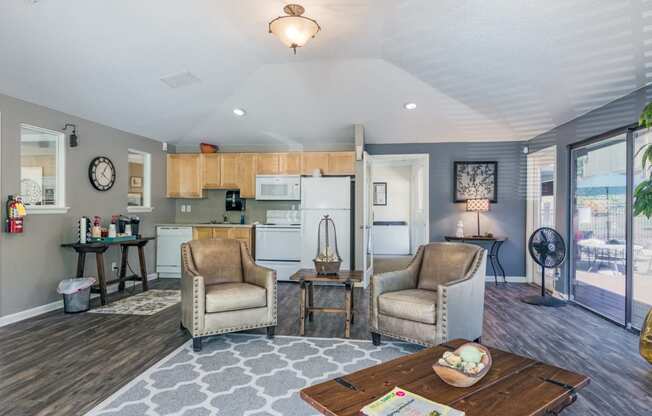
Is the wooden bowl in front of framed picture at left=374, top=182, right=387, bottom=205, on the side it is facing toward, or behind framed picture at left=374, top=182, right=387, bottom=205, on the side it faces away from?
in front

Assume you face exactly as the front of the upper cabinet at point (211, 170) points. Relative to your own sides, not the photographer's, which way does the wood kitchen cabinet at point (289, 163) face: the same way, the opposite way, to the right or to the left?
the same way

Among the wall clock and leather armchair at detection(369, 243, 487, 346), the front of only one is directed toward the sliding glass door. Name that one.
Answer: the wall clock

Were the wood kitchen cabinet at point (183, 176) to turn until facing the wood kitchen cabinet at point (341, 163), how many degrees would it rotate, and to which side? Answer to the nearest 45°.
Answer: approximately 45° to its left

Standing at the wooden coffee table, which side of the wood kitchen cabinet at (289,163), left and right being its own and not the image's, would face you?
front

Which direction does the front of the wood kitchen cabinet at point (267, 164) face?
toward the camera

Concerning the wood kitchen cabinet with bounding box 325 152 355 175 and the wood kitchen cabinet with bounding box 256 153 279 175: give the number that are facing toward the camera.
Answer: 2

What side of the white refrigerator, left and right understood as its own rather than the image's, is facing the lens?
front

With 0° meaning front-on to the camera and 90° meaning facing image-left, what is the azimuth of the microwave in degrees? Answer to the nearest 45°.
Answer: approximately 0°

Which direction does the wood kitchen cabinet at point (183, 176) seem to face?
toward the camera

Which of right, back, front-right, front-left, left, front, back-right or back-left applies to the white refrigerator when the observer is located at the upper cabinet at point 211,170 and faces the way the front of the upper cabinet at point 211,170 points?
front-left

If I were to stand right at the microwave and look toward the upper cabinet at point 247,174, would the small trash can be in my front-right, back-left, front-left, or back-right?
front-left

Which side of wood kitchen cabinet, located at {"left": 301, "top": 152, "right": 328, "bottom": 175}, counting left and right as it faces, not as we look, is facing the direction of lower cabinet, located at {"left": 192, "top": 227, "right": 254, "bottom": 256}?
right

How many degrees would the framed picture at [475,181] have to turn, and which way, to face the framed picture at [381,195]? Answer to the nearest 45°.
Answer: approximately 135° to its right

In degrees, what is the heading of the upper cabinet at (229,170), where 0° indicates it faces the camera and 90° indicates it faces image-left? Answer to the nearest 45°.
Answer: approximately 0°

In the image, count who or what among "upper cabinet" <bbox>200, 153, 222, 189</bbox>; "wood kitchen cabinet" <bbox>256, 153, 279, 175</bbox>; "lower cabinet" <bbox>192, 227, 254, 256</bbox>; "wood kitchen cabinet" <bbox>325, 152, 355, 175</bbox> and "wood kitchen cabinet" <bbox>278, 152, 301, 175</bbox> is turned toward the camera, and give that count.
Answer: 5

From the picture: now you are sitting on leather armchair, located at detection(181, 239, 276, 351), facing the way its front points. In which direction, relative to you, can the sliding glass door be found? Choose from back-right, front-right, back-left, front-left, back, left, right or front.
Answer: front-left

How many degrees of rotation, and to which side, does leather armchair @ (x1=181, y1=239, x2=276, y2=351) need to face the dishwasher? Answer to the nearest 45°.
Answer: approximately 135° to its left

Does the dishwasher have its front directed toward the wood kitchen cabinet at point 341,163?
no
